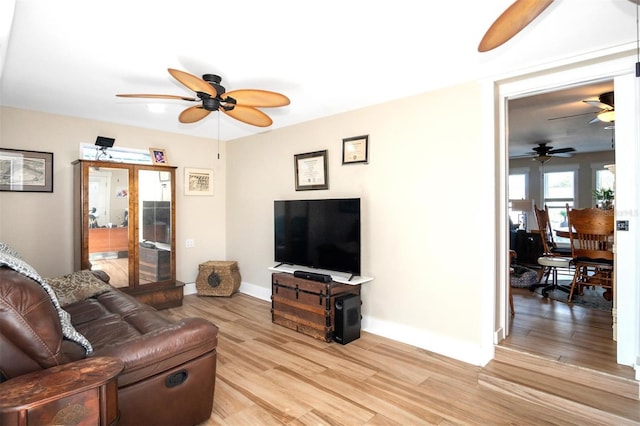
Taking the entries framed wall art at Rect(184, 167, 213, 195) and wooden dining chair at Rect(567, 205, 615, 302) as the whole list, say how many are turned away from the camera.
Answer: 1

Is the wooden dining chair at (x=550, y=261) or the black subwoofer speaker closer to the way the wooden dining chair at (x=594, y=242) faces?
the wooden dining chair

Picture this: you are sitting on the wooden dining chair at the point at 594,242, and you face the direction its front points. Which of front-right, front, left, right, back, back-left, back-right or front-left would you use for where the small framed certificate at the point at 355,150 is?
back-left

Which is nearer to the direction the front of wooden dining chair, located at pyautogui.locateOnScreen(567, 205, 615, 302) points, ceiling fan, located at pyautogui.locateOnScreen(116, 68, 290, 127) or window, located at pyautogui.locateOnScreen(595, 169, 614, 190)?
the window

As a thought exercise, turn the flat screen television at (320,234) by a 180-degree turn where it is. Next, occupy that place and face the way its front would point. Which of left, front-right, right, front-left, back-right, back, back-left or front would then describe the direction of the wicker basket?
left

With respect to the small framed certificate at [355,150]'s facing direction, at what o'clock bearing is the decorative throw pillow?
The decorative throw pillow is roughly at 1 o'clock from the small framed certificate.

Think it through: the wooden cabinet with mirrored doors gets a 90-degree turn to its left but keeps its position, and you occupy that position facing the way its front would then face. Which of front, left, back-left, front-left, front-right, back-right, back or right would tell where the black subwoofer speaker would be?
right

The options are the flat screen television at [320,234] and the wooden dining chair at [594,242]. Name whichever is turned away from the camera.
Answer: the wooden dining chair

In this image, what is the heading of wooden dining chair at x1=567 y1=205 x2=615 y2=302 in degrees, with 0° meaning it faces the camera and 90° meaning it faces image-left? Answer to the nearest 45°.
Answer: approximately 180°

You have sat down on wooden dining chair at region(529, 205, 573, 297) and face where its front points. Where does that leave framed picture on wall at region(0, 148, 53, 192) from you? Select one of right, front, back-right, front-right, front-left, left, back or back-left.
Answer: back-right

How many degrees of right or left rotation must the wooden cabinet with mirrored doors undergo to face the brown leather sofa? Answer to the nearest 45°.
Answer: approximately 45° to its right

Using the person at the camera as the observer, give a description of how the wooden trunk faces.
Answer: facing the viewer and to the left of the viewer

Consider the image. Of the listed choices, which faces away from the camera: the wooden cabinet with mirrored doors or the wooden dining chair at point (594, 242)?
the wooden dining chair

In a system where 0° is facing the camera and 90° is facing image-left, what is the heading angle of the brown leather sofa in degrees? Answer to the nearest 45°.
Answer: approximately 225°
